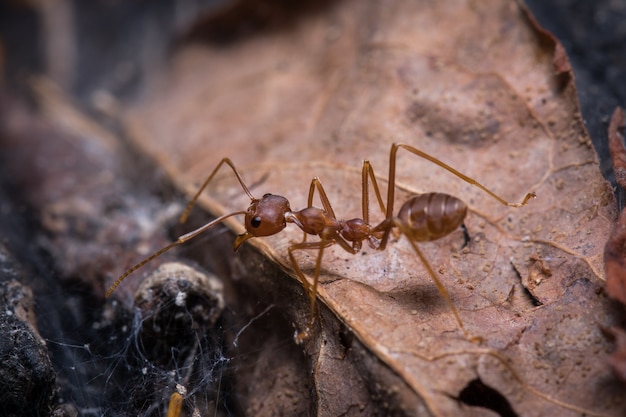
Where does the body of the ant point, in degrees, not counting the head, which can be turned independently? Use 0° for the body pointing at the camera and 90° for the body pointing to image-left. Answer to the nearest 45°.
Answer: approximately 90°

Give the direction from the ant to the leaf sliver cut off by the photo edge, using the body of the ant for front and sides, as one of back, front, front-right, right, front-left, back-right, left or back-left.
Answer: back
